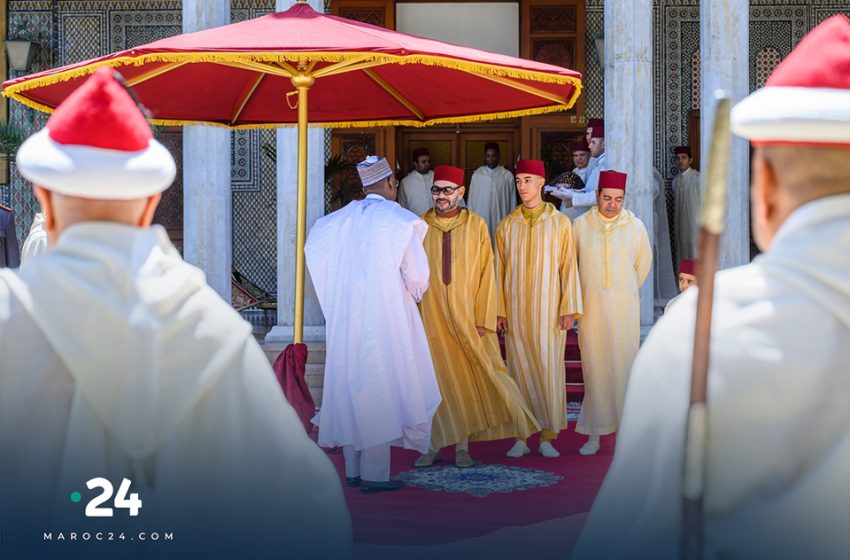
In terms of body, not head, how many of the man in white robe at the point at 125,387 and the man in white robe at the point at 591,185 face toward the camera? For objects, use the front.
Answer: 0

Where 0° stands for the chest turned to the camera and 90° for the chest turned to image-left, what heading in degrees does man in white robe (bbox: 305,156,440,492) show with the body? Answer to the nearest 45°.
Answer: approximately 225°

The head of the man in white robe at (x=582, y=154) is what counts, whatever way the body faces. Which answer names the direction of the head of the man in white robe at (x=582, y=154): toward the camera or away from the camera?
toward the camera

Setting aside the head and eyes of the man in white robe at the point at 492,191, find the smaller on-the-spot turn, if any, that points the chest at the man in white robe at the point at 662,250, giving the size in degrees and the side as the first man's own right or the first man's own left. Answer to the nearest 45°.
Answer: approximately 90° to the first man's own left

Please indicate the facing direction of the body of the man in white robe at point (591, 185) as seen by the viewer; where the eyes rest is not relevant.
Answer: to the viewer's left

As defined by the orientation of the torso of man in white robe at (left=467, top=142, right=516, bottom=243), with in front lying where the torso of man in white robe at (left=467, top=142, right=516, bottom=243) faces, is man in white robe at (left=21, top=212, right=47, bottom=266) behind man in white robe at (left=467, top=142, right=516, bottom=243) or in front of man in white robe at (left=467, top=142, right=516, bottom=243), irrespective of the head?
in front

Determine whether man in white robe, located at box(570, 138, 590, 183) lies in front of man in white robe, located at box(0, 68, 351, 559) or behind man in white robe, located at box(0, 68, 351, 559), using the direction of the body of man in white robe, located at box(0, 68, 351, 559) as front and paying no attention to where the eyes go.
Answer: in front

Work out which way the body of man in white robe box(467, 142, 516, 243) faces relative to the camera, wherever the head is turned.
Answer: toward the camera

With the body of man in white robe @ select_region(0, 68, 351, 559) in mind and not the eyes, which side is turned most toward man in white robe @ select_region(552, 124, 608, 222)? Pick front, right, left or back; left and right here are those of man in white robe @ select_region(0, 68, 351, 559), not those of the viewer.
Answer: front

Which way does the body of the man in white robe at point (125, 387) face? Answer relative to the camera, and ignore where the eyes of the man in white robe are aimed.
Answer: away from the camera

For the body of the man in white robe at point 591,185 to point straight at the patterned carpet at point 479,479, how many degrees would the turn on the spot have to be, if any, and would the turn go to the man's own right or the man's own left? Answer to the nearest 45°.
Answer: approximately 90° to the man's own left

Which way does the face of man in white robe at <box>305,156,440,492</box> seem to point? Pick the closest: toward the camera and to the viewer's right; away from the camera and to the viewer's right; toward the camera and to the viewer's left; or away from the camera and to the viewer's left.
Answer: away from the camera and to the viewer's right

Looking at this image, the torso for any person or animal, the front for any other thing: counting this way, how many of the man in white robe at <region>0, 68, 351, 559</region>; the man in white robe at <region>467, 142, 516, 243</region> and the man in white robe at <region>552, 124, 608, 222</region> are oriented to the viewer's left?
1

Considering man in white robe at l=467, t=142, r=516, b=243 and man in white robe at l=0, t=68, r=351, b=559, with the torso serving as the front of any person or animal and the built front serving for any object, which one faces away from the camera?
man in white robe at l=0, t=68, r=351, b=559

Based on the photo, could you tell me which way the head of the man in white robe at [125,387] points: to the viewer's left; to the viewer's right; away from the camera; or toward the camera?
away from the camera
